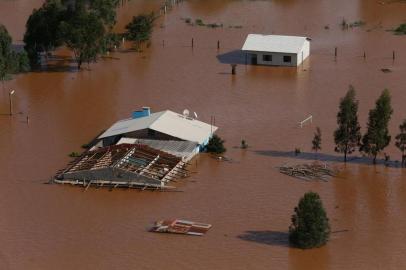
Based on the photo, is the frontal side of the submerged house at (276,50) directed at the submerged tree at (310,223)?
yes

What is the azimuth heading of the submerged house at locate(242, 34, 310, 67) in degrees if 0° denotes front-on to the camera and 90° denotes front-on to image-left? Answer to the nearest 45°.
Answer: approximately 0°

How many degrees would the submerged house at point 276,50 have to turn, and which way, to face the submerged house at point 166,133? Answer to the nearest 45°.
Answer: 0° — it already faces it

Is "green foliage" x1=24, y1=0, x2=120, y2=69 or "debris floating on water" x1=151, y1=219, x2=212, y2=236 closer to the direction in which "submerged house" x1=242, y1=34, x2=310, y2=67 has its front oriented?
the debris floating on water

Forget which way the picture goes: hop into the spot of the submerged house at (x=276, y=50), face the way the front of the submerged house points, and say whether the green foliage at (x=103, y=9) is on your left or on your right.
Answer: on your right

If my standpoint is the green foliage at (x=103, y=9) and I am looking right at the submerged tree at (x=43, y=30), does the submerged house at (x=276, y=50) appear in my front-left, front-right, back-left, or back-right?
back-left

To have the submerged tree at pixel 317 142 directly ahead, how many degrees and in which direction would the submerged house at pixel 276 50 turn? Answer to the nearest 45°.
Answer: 0° — it already faces it

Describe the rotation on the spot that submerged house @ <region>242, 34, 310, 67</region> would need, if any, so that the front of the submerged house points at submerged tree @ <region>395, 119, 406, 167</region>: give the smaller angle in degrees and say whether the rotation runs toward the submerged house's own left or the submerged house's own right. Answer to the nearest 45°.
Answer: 0° — it already faces it

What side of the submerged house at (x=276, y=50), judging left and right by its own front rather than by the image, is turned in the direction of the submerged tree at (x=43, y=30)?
right

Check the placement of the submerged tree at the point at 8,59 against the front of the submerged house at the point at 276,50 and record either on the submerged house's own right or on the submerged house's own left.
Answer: on the submerged house's own right
